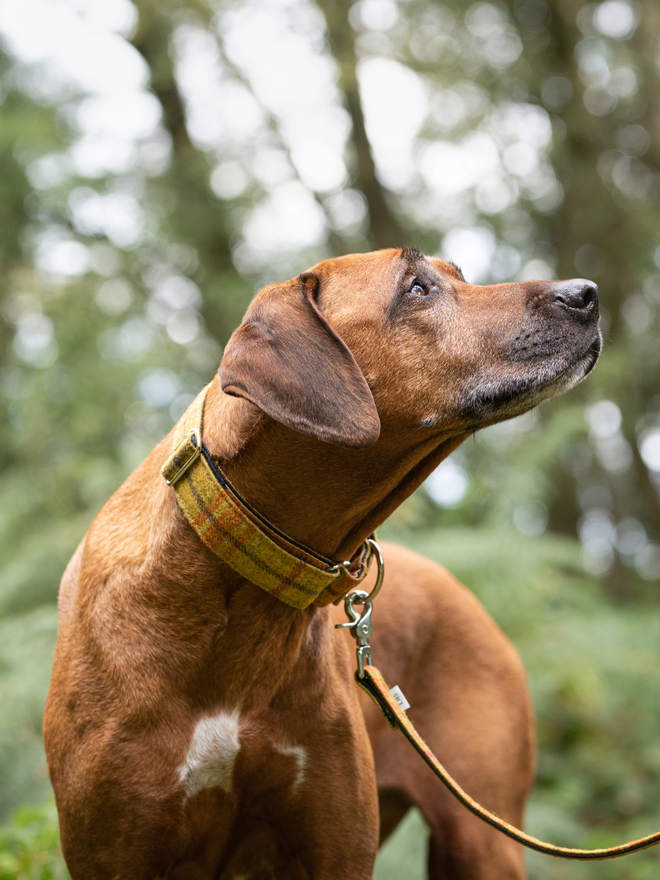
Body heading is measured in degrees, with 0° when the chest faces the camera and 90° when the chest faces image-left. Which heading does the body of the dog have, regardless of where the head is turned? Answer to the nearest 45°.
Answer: approximately 45°
